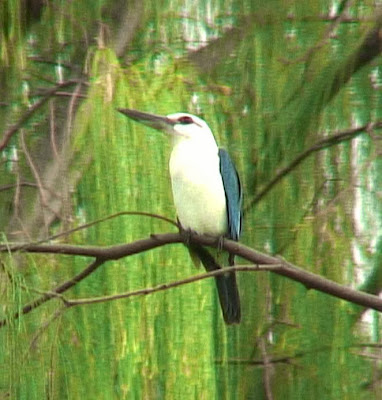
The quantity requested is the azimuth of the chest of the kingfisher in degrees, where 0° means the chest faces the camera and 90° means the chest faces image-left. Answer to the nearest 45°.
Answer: approximately 45°
